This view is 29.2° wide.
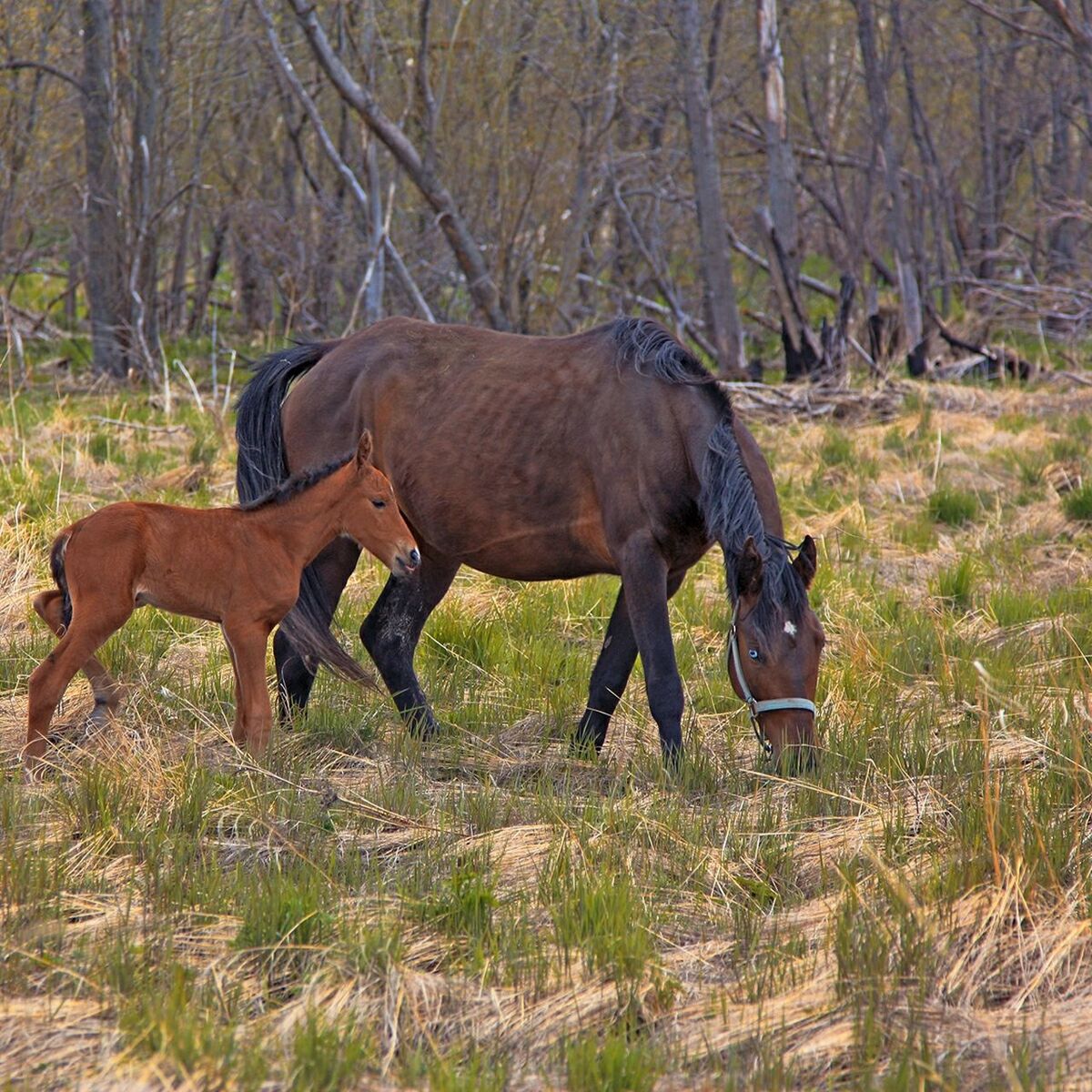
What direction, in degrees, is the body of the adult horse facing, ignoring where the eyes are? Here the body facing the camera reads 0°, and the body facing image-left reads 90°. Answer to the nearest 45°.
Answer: approximately 270°

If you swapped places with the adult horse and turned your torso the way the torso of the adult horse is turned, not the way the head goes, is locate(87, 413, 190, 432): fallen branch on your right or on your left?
on your left

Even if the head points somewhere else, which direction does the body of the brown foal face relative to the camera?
to the viewer's right

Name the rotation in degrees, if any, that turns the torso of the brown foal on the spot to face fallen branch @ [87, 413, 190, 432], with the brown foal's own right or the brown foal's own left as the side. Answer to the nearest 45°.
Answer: approximately 90° to the brown foal's own left
